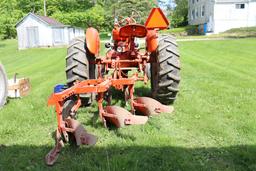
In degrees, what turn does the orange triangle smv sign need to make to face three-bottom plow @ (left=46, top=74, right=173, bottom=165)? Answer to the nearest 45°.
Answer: approximately 45° to its right

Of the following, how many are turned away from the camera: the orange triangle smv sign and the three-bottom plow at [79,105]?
1

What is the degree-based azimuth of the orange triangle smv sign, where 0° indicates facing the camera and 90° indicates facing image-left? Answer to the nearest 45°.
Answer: approximately 0°

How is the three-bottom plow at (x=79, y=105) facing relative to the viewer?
away from the camera

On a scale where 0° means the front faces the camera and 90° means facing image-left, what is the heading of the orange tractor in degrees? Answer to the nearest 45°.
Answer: approximately 180°

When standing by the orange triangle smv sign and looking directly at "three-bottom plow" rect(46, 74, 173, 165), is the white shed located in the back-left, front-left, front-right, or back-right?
back-right

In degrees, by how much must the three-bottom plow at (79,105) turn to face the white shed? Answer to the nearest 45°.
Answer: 0° — it already faces it

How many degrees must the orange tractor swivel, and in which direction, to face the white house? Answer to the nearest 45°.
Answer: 0° — it already faces it
